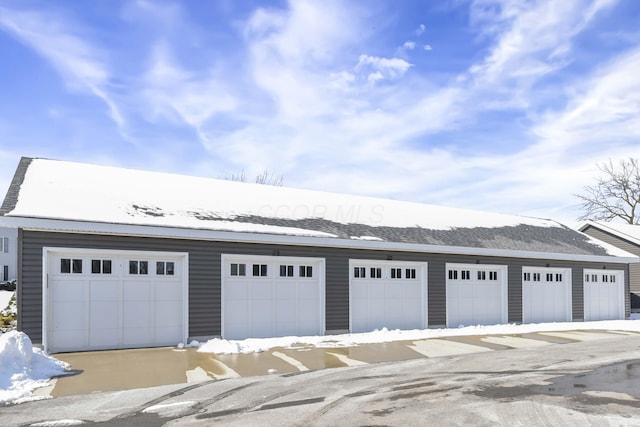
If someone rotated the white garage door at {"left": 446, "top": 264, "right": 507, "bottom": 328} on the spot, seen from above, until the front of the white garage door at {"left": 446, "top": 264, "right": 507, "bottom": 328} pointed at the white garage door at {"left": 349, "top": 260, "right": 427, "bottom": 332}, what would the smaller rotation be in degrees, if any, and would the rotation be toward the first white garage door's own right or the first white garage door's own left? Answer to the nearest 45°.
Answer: approximately 90° to the first white garage door's own right

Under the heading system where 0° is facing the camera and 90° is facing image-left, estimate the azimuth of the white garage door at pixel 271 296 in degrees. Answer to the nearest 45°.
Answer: approximately 0°

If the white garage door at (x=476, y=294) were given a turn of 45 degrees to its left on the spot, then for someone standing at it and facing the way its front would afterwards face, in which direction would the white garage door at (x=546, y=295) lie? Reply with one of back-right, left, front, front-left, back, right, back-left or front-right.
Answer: front-left

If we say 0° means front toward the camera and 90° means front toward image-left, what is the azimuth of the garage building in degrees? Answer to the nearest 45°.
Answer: approximately 315°

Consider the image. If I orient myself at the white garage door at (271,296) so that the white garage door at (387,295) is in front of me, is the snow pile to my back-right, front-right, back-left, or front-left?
back-right

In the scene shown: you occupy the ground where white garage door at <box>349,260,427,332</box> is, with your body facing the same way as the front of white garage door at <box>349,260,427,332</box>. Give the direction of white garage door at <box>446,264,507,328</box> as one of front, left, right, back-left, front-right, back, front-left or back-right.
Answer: left

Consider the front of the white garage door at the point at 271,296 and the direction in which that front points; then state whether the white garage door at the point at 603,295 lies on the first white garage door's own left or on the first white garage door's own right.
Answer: on the first white garage door's own left

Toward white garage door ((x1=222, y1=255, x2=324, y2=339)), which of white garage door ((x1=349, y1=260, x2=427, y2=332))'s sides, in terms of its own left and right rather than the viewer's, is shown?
right

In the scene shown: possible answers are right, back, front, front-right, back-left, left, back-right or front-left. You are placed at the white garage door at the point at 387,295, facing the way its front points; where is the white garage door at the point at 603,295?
left

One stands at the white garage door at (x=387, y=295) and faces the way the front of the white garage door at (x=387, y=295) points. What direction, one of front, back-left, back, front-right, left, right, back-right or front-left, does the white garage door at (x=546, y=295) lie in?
left

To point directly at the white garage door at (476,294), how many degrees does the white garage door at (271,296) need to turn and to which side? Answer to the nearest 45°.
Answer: approximately 135° to its left
